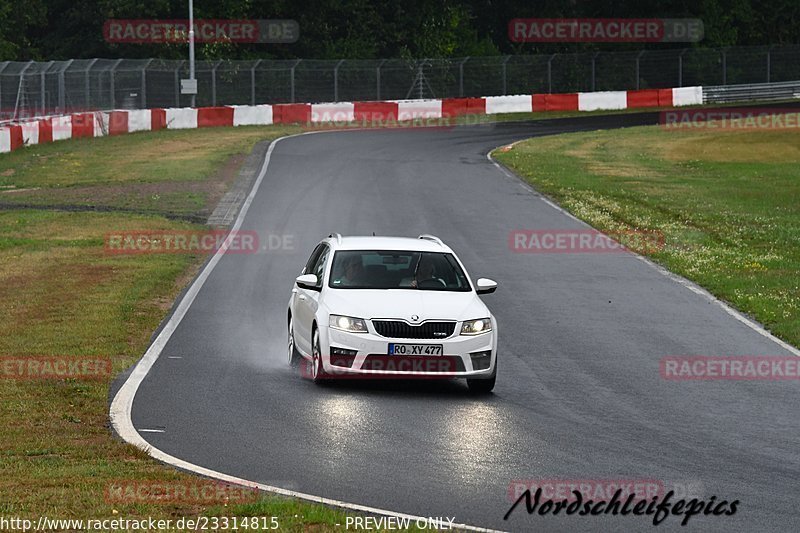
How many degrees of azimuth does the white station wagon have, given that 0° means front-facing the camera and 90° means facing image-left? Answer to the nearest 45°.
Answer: approximately 0°
